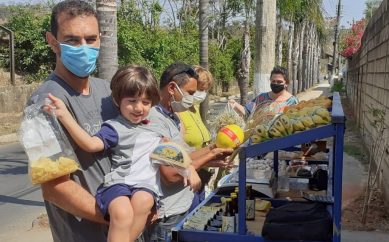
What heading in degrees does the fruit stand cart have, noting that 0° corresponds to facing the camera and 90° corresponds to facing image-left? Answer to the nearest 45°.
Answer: approximately 90°

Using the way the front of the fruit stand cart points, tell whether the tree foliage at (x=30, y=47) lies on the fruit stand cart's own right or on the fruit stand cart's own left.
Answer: on the fruit stand cart's own right

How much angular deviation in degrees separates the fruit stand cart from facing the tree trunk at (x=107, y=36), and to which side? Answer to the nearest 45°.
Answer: approximately 45° to its right

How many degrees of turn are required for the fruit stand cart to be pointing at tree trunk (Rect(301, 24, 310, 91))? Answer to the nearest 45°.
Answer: approximately 90° to its right

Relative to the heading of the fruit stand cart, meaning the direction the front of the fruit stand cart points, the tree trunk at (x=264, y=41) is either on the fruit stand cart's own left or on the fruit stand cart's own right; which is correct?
on the fruit stand cart's own right

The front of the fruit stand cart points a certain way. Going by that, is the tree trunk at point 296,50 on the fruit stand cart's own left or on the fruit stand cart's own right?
on the fruit stand cart's own right

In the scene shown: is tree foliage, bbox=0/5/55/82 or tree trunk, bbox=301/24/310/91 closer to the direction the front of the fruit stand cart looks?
the tree foliage

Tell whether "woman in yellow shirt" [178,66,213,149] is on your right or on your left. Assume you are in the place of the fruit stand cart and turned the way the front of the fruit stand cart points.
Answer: on your right
